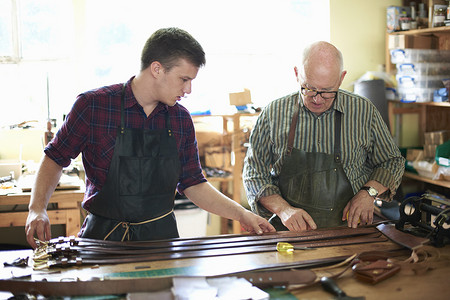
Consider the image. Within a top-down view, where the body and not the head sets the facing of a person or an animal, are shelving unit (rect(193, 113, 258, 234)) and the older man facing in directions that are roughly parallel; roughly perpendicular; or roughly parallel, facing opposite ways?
roughly parallel

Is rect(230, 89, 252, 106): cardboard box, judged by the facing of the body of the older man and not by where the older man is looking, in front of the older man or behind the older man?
behind

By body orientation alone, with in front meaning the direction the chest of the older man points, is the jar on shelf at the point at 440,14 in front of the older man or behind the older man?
behind

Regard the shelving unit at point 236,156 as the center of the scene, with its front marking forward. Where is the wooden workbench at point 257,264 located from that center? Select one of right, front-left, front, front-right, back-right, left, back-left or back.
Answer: front

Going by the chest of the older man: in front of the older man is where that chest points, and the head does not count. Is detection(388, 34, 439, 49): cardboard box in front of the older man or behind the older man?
behind

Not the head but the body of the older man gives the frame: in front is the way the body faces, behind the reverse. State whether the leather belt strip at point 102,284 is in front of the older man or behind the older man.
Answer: in front

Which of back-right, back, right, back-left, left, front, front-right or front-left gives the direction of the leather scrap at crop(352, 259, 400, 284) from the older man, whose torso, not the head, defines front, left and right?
front

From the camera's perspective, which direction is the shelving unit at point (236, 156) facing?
toward the camera

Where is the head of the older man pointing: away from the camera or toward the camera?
toward the camera

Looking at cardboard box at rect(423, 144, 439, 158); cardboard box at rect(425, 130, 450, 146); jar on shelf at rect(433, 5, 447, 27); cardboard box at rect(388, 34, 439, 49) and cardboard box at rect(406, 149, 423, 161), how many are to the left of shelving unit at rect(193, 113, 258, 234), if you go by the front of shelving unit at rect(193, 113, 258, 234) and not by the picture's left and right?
5

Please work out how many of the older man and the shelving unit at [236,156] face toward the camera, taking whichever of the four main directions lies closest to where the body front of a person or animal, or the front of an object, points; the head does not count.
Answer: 2

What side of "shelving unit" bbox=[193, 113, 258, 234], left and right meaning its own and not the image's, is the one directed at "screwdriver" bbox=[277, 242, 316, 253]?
front

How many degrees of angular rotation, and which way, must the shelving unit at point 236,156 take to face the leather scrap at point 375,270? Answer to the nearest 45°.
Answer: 0° — it already faces it

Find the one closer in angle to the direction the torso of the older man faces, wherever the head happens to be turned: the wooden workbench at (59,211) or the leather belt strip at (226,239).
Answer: the leather belt strip

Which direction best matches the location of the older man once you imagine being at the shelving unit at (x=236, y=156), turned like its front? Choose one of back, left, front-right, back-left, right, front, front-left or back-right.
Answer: front

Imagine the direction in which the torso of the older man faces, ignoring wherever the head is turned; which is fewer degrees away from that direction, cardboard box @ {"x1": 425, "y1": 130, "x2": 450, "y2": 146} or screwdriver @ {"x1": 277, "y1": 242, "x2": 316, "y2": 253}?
the screwdriver

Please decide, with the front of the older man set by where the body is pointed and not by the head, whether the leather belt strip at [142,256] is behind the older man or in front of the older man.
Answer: in front

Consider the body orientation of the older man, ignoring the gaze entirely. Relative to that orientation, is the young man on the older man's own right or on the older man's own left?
on the older man's own right

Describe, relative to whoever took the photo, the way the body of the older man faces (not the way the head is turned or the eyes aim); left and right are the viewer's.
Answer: facing the viewer
